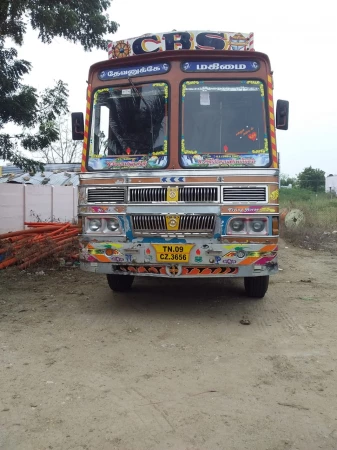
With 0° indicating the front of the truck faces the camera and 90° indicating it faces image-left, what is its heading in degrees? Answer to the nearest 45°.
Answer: approximately 0°

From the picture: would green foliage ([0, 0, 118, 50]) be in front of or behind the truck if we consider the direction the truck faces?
behind

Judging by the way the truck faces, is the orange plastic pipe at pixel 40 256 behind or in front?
behind

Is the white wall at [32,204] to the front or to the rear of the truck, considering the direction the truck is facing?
to the rear
